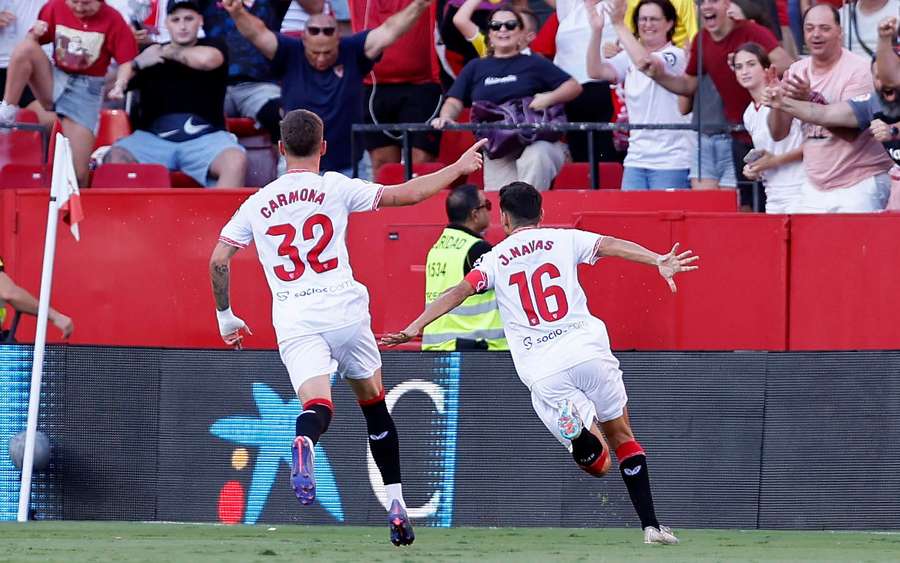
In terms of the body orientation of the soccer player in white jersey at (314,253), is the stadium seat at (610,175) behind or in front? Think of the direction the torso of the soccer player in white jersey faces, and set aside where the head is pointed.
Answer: in front

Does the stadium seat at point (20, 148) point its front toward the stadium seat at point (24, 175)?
yes

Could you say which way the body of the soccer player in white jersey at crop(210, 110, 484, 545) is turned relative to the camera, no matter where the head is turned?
away from the camera

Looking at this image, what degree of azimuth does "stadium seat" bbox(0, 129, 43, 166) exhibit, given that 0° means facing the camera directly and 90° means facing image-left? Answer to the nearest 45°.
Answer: approximately 0°

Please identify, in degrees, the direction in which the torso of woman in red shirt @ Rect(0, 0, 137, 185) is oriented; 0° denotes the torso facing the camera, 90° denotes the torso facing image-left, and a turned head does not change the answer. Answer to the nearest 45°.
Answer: approximately 0°

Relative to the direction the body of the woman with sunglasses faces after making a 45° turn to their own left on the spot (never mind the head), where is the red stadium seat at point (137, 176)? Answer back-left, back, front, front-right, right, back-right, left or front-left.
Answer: back-right

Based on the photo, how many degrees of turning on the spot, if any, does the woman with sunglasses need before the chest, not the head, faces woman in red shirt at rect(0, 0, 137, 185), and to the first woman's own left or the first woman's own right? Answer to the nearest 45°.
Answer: approximately 90° to the first woman's own right
